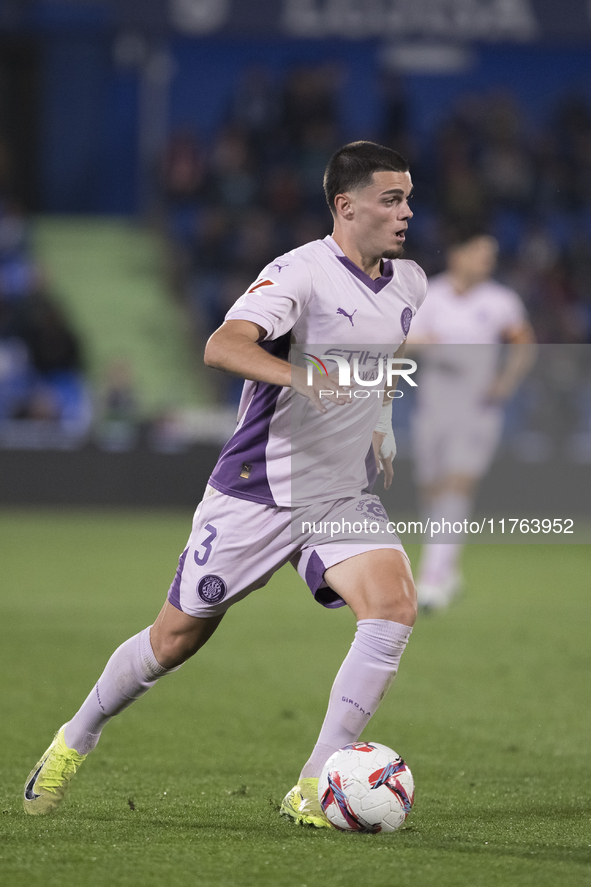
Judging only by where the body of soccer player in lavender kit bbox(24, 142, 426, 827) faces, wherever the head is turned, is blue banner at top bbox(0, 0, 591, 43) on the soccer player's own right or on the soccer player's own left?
on the soccer player's own left

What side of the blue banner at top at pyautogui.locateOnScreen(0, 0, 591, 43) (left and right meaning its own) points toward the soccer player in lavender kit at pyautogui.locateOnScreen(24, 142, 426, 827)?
front

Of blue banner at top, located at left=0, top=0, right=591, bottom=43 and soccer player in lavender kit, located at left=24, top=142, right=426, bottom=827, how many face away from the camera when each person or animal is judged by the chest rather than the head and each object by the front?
0

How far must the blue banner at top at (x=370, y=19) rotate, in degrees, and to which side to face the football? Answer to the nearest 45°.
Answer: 0° — it already faces it
